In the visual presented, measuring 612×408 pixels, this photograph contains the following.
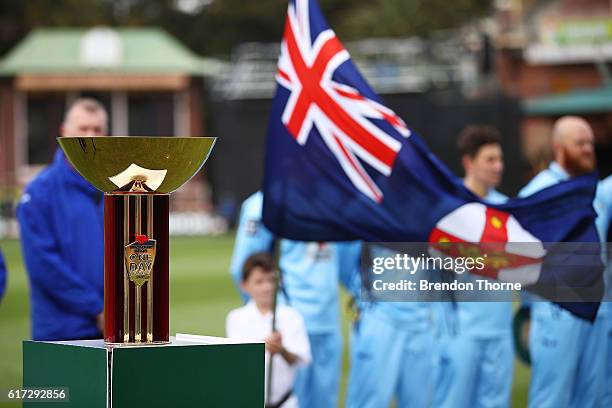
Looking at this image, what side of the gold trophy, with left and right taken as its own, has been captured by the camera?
front

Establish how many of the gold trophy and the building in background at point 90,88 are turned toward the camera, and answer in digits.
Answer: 2

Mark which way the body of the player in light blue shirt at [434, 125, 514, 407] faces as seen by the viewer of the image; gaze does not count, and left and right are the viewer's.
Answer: facing the viewer and to the right of the viewer

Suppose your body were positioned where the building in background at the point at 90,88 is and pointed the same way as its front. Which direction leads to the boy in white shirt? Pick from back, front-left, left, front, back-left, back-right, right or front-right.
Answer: front

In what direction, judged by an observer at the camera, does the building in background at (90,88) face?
facing the viewer

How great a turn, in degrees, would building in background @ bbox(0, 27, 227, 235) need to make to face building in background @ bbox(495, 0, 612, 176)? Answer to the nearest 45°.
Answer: approximately 45° to its left

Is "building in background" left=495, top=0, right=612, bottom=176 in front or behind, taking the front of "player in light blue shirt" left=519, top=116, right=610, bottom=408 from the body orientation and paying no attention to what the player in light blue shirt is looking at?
behind

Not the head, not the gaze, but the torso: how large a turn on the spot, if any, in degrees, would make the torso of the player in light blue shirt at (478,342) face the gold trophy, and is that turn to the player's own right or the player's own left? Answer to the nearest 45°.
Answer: approximately 45° to the player's own right

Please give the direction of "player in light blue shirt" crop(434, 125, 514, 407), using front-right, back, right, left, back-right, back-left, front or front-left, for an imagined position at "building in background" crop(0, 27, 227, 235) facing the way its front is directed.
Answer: front
